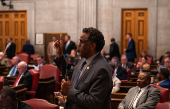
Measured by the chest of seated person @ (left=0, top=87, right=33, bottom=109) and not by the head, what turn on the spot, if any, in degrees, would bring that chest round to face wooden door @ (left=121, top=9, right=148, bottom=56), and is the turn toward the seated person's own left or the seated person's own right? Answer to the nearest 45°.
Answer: approximately 180°

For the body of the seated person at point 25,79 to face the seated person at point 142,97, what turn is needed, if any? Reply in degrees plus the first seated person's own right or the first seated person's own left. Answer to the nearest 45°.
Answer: approximately 90° to the first seated person's own left

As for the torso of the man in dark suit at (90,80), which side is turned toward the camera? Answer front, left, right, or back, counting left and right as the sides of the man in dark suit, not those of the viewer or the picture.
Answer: left

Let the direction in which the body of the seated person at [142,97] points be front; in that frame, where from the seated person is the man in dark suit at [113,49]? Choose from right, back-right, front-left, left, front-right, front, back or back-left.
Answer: back-right

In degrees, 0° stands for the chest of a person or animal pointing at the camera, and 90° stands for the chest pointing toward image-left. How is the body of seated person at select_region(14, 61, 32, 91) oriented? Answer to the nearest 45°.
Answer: approximately 45°

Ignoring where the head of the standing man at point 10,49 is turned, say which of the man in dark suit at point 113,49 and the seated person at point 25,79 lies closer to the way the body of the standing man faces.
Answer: the seated person

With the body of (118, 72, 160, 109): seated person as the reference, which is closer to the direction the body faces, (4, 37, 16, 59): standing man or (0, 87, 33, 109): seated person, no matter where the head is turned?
the seated person

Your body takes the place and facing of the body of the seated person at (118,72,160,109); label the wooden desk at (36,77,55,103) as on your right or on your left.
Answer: on your right

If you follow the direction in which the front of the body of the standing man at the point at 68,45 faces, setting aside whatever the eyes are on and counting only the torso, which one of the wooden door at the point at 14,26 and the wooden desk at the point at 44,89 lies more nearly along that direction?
the wooden desk

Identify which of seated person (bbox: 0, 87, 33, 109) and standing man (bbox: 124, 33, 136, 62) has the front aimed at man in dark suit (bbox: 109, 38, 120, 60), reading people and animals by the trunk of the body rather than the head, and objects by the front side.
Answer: the standing man
